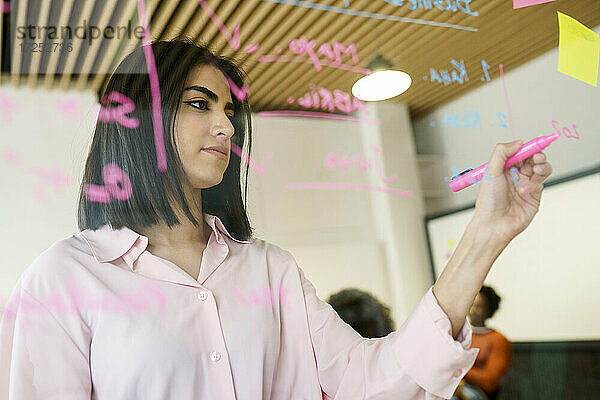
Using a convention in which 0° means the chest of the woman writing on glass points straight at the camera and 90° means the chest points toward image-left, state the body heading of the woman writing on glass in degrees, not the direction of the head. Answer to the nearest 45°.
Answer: approximately 315°

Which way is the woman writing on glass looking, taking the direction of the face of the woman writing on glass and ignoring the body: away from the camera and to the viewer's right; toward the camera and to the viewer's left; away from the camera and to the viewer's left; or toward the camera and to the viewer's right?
toward the camera and to the viewer's right

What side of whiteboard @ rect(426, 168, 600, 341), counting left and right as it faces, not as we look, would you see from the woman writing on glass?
front
